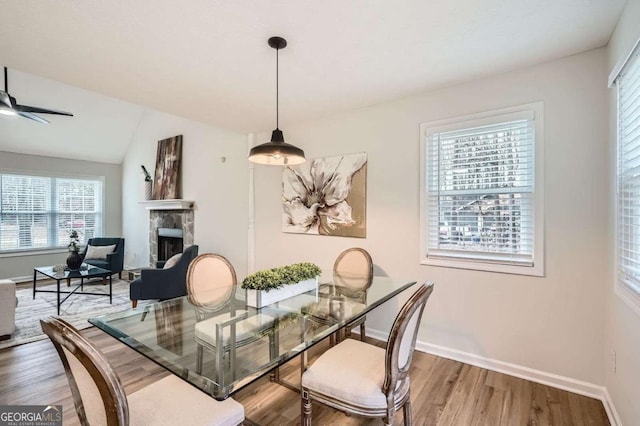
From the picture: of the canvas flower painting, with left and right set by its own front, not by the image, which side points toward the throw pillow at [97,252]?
right

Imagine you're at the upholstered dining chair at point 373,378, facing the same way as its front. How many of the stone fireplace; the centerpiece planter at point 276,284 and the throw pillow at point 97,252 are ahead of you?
3

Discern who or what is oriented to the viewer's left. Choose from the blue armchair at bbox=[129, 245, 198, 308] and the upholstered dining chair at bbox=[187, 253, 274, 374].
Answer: the blue armchair

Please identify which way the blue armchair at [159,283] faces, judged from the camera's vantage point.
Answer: facing to the left of the viewer

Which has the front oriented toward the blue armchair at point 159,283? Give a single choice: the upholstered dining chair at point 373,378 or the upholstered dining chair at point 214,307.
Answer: the upholstered dining chair at point 373,378

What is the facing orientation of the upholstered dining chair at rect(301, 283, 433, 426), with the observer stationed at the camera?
facing away from the viewer and to the left of the viewer

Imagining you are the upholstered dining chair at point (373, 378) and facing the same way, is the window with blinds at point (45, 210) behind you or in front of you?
in front

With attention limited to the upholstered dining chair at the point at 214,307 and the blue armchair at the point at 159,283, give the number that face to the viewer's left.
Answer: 1

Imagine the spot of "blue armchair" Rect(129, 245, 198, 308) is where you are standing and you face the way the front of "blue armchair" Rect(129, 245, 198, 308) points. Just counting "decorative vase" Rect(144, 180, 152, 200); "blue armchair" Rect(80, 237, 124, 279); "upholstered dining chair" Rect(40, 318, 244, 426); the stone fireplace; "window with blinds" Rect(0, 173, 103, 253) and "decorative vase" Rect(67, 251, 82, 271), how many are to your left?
1

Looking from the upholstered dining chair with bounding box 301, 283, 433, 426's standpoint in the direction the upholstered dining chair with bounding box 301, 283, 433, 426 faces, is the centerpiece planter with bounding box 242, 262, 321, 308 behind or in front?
in front

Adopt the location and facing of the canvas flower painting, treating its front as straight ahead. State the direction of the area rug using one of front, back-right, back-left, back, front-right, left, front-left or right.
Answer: front-right

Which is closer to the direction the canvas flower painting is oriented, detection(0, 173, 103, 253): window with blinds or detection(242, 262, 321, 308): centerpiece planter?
the centerpiece planter

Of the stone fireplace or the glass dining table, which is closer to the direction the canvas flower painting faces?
the glass dining table

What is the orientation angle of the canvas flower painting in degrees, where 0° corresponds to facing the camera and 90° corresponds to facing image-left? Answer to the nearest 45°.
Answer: approximately 45°

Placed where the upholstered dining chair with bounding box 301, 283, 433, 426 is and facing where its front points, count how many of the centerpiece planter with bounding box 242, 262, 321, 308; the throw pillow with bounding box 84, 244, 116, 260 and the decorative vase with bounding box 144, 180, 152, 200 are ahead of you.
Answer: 3

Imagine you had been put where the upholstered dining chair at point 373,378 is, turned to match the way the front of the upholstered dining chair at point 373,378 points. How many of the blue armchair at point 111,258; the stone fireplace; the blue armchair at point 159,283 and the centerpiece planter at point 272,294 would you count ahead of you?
4

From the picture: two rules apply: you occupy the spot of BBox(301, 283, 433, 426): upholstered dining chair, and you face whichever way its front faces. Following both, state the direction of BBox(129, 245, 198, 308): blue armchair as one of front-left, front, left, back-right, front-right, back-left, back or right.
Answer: front

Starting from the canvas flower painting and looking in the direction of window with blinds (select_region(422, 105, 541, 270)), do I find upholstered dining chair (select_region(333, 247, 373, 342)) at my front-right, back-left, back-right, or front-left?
front-right
